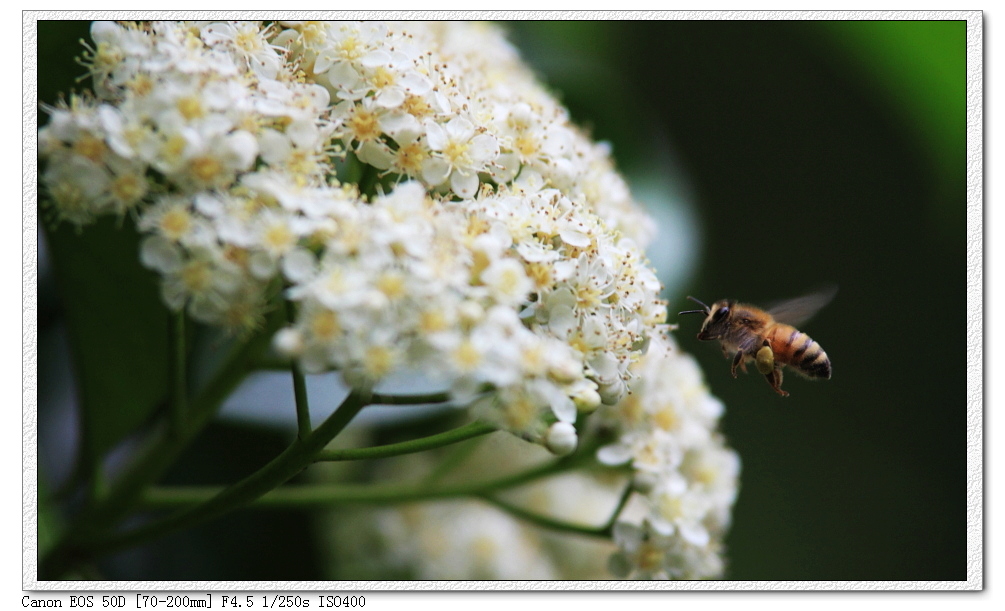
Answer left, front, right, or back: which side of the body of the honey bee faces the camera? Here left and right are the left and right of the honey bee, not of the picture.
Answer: left
